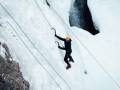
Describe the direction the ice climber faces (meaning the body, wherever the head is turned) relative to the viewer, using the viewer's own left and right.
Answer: facing away from the viewer and to the left of the viewer
